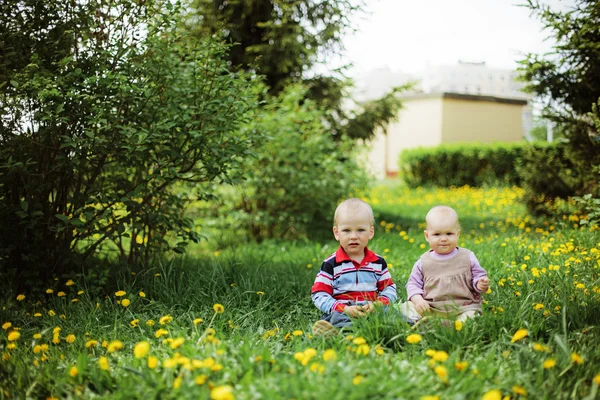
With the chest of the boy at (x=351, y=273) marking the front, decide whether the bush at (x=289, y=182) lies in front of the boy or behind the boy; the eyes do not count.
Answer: behind

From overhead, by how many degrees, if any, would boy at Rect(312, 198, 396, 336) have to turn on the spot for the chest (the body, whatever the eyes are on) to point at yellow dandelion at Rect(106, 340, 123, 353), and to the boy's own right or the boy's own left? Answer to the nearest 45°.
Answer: approximately 45° to the boy's own right

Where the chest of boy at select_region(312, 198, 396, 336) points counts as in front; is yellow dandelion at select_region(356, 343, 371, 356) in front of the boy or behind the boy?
in front

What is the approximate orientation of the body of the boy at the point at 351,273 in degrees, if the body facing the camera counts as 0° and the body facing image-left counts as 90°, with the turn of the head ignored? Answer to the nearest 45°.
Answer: approximately 0°

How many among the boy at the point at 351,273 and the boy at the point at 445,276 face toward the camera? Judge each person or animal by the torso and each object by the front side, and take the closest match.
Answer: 2

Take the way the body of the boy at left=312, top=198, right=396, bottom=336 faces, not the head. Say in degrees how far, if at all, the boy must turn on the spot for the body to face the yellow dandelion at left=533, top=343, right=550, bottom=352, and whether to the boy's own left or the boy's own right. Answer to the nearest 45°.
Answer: approximately 45° to the boy's own left

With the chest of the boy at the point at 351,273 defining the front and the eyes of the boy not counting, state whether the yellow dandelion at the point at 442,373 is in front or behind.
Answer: in front

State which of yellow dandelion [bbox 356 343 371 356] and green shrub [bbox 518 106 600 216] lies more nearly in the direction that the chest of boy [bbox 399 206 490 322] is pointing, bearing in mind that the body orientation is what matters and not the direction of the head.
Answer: the yellow dandelion

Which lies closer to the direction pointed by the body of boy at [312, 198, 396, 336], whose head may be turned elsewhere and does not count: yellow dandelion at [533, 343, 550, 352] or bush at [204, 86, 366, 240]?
the yellow dandelion

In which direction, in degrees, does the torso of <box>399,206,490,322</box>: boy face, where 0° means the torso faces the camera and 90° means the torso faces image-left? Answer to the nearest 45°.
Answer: approximately 0°
